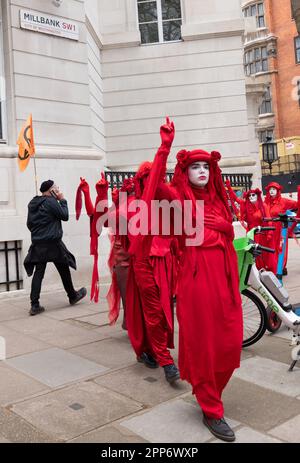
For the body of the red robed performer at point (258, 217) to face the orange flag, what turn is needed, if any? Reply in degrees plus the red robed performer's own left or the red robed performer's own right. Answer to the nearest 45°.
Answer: approximately 90° to the red robed performer's own right

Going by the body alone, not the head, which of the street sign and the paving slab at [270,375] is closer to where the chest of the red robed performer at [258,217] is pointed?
the paving slab

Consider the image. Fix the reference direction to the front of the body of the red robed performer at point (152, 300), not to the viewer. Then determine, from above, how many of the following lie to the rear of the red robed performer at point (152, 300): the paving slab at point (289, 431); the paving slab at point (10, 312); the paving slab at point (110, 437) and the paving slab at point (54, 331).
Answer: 2

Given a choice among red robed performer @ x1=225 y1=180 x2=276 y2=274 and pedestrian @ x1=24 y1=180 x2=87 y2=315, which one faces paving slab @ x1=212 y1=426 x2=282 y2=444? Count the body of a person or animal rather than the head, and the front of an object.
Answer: the red robed performer

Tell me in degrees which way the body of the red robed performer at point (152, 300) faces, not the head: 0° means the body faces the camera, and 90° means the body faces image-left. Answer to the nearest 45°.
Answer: approximately 315°

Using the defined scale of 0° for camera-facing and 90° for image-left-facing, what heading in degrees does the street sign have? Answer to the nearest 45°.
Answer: approximately 315°

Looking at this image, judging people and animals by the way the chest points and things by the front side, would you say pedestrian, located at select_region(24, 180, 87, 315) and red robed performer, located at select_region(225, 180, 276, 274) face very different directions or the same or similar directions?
very different directions
